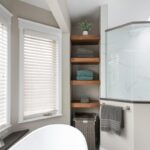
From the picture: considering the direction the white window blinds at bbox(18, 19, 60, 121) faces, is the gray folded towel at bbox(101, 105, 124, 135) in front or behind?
in front

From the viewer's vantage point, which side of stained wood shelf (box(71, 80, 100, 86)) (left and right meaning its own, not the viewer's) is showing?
front

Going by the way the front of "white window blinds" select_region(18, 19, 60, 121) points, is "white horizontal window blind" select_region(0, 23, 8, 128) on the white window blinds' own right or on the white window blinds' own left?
on the white window blinds' own right

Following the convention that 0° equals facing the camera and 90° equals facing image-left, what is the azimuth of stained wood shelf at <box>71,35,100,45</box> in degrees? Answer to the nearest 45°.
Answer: approximately 0°

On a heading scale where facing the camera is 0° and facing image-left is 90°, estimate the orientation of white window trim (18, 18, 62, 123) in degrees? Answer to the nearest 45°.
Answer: approximately 315°

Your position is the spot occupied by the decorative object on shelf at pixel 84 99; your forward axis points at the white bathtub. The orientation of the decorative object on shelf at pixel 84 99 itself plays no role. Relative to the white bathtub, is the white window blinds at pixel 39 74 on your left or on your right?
right

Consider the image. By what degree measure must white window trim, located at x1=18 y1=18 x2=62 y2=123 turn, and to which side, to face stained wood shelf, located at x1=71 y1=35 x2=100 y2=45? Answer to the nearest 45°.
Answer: approximately 45° to its left

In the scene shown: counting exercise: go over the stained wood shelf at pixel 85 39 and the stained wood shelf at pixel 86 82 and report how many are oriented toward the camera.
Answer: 2

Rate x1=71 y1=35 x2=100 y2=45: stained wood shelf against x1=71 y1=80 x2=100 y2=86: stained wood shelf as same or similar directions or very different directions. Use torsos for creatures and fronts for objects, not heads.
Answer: same or similar directions
